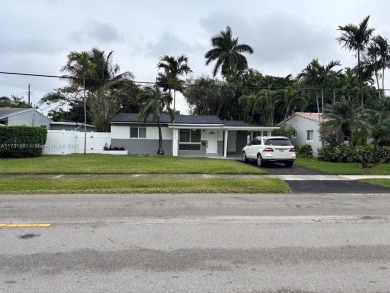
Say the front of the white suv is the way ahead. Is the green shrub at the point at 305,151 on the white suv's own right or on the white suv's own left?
on the white suv's own right

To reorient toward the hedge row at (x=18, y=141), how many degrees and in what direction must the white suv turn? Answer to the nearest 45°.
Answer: approximately 45° to its left

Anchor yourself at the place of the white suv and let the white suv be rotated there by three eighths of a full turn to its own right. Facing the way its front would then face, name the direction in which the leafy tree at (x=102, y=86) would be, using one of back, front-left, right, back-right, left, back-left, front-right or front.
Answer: back-left

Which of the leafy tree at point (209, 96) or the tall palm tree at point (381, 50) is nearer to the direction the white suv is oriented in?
the leafy tree

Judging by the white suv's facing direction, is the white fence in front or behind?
in front

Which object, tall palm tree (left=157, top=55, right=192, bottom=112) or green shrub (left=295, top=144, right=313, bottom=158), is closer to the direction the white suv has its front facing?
the tall palm tree

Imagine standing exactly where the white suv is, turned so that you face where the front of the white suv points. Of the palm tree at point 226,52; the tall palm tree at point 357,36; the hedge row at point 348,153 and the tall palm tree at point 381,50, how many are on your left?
0

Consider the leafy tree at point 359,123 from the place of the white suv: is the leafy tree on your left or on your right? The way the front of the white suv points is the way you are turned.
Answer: on your right

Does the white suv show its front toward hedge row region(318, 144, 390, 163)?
no

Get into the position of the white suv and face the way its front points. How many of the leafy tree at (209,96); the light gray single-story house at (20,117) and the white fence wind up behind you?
0

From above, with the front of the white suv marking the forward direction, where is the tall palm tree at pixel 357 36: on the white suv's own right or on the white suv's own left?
on the white suv's own right

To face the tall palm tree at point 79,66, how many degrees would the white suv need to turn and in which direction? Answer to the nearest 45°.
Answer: approximately 45° to its left

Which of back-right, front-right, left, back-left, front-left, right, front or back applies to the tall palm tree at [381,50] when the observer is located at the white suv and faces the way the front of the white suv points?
right

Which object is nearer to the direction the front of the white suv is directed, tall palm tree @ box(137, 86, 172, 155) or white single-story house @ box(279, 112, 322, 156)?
the tall palm tree

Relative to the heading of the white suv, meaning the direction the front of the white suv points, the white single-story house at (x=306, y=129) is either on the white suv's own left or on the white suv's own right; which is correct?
on the white suv's own right
